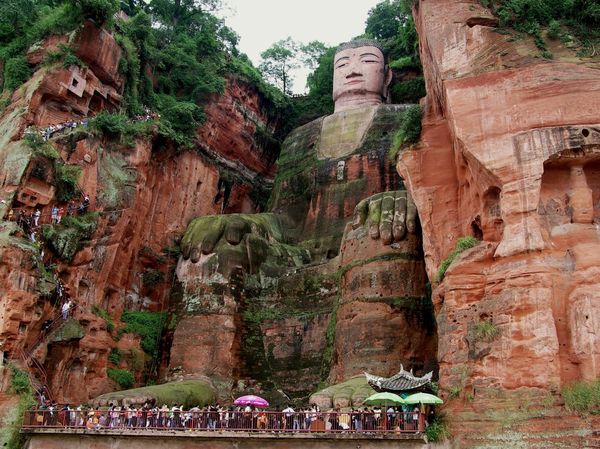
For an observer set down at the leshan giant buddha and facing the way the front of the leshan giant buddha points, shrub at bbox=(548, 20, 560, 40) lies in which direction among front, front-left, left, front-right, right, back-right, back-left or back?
left

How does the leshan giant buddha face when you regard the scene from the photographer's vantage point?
facing the viewer and to the left of the viewer

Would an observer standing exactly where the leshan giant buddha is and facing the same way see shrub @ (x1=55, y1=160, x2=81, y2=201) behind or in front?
in front

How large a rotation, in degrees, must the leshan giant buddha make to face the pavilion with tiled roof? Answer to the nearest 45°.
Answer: approximately 45° to its left

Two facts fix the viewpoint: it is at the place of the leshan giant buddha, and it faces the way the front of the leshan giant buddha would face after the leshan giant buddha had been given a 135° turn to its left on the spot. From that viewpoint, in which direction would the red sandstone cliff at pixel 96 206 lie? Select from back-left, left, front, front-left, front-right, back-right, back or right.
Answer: back

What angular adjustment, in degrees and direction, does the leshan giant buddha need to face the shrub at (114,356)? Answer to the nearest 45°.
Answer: approximately 45° to its right
